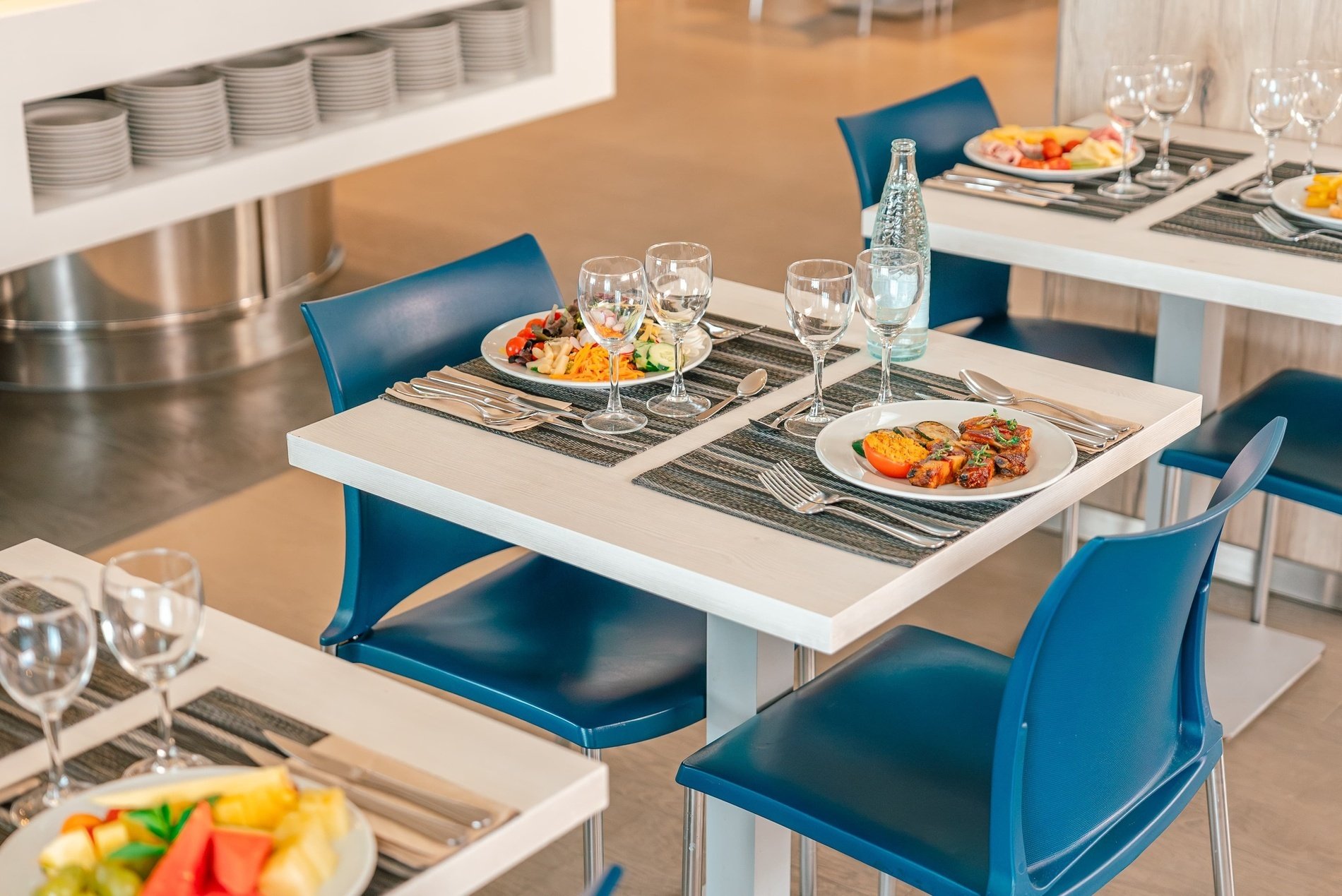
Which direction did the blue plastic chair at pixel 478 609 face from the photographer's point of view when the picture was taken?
facing the viewer and to the right of the viewer

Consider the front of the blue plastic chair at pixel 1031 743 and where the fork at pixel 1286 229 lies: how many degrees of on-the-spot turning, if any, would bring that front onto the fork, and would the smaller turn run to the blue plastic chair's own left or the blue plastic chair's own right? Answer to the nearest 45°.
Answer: approximately 45° to the blue plastic chair's own right

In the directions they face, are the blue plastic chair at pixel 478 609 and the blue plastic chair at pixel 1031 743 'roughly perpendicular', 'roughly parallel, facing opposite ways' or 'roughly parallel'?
roughly parallel, facing opposite ways

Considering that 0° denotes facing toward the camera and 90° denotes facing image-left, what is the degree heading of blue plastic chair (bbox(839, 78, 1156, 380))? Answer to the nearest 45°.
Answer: approximately 315°

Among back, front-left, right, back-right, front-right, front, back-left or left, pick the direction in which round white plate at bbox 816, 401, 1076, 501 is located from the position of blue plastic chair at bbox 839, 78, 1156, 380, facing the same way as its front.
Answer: front-right

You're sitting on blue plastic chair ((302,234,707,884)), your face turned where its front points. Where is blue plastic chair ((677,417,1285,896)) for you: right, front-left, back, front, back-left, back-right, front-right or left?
front

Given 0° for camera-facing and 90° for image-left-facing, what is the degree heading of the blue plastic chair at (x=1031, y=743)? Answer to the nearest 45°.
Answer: approximately 135°

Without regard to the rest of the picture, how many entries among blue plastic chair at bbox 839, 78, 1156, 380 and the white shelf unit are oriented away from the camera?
0

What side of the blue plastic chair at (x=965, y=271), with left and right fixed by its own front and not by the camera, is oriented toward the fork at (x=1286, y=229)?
front

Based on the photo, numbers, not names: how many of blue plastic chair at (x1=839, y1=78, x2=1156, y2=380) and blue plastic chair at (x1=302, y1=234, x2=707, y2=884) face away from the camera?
0

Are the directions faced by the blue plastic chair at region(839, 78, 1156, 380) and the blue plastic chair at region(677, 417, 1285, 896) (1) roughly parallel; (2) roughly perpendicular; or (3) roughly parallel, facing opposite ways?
roughly parallel, facing opposite ways

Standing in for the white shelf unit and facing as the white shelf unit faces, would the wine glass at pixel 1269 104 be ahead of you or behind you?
ahead

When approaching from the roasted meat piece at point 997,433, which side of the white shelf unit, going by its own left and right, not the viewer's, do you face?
front

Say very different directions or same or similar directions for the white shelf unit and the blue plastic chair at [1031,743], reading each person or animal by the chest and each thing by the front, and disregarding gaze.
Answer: very different directions

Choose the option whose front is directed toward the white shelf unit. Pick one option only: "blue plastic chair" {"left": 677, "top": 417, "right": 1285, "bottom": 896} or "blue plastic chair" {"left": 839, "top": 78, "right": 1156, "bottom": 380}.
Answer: "blue plastic chair" {"left": 677, "top": 417, "right": 1285, "bottom": 896}

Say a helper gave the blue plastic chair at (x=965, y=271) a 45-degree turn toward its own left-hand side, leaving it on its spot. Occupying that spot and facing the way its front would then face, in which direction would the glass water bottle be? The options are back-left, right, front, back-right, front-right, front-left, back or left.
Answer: right

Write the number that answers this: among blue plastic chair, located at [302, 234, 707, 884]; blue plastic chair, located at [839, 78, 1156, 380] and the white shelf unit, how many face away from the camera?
0

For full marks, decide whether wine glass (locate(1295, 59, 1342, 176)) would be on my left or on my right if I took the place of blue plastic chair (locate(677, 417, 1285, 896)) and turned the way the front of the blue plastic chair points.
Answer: on my right
